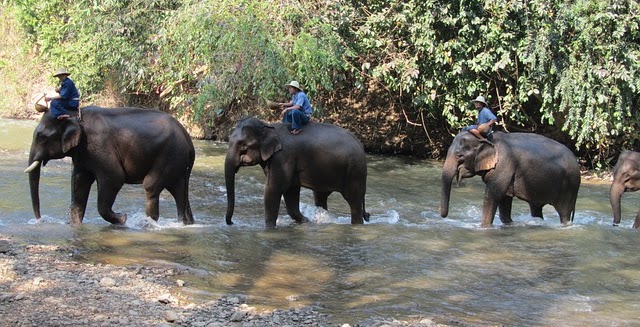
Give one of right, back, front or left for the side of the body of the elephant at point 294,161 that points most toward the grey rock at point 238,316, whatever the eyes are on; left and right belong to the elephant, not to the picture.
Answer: left

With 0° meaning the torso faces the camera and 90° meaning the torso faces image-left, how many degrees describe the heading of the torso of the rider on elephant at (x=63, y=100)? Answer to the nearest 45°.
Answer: approximately 90°

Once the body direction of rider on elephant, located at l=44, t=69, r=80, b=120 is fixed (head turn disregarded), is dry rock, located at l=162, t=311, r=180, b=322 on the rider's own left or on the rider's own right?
on the rider's own left

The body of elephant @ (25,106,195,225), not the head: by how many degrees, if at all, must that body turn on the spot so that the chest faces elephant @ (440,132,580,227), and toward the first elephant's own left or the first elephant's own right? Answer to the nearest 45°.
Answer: approximately 180°

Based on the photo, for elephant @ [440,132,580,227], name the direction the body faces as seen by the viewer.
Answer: to the viewer's left

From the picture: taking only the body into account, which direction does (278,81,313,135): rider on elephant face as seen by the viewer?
to the viewer's left

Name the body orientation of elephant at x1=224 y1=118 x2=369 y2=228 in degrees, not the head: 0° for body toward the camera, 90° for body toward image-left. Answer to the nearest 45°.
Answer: approximately 90°

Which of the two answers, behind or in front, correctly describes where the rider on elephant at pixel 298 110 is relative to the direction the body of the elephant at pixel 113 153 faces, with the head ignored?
behind

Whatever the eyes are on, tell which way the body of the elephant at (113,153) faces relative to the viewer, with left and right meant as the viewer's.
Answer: facing to the left of the viewer
